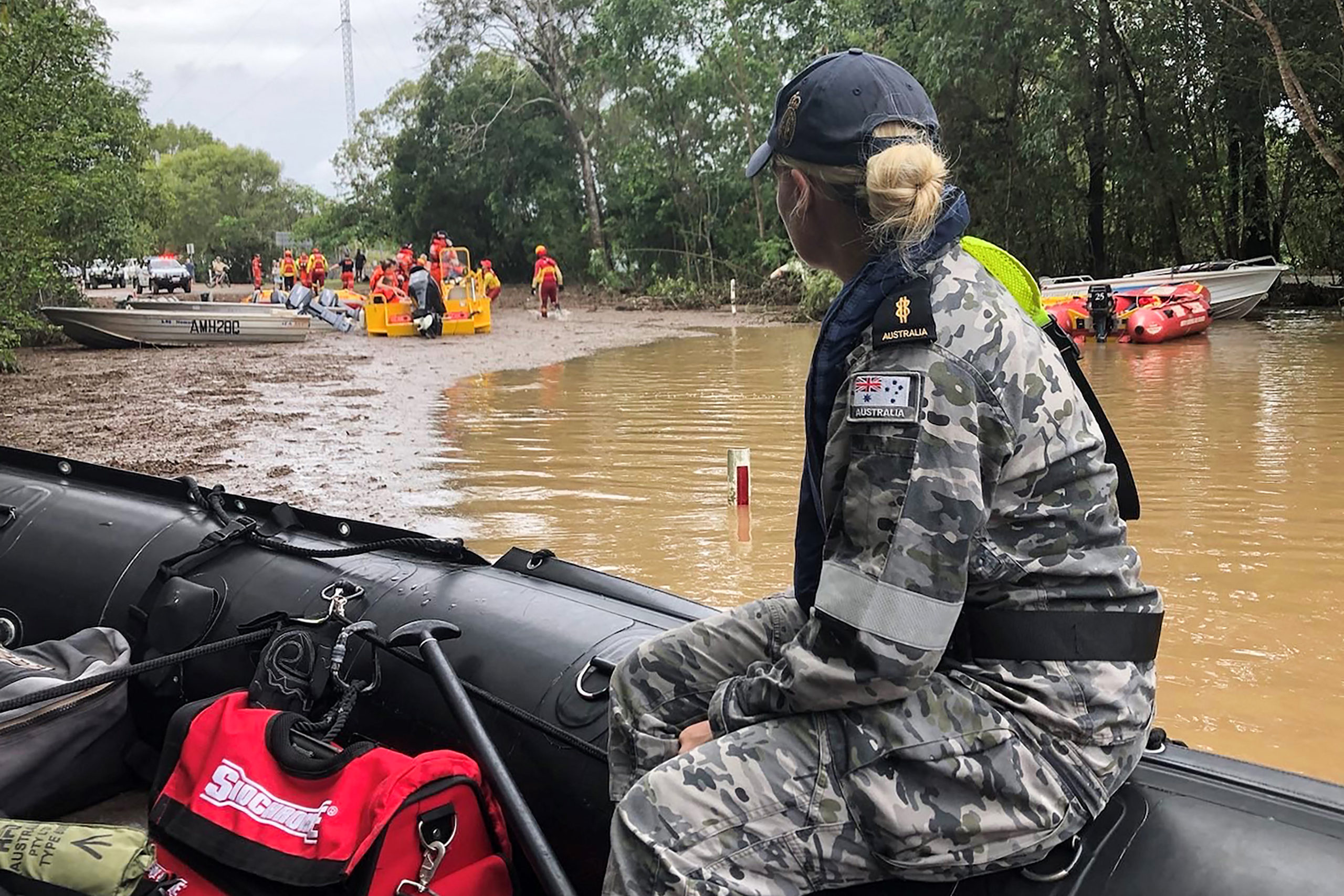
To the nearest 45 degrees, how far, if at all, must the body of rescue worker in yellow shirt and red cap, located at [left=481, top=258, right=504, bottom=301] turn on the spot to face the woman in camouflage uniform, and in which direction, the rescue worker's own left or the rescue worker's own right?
approximately 90° to the rescue worker's own left

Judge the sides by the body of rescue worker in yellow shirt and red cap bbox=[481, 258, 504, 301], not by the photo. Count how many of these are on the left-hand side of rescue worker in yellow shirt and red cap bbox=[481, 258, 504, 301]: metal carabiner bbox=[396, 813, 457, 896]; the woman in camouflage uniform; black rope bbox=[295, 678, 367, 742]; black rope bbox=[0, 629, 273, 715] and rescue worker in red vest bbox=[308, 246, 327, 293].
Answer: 4

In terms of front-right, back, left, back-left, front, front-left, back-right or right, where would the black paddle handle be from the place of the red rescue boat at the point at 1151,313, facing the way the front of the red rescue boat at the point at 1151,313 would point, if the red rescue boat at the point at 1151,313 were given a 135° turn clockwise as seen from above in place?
front

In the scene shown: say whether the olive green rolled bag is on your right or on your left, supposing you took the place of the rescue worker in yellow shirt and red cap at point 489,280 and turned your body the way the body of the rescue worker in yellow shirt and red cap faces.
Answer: on your left

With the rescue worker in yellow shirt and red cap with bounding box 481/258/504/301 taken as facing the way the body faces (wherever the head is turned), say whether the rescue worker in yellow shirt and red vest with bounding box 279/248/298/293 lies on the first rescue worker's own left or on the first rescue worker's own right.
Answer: on the first rescue worker's own right

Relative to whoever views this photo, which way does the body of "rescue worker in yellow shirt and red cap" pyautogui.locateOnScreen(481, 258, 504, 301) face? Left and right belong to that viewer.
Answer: facing to the left of the viewer

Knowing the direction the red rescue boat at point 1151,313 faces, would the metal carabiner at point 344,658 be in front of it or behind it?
behind

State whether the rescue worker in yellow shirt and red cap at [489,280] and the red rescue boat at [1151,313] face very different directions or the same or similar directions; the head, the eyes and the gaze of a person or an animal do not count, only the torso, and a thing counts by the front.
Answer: very different directions

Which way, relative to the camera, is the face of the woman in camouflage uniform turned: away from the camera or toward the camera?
away from the camera

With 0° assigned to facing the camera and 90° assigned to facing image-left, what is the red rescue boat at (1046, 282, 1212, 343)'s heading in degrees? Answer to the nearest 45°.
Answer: approximately 225°

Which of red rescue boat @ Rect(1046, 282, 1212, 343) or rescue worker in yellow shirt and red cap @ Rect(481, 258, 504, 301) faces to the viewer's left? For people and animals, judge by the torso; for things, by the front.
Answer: the rescue worker in yellow shirt and red cap
